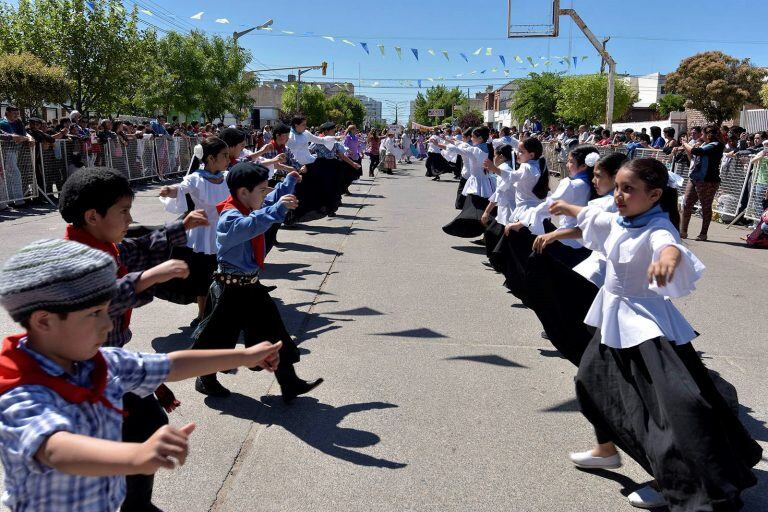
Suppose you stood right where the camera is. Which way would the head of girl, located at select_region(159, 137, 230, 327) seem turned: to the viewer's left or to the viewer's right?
to the viewer's right

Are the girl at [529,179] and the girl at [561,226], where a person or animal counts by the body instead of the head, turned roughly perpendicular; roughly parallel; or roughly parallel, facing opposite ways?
roughly parallel

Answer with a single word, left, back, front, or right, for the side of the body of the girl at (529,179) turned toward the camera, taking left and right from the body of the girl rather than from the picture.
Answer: left

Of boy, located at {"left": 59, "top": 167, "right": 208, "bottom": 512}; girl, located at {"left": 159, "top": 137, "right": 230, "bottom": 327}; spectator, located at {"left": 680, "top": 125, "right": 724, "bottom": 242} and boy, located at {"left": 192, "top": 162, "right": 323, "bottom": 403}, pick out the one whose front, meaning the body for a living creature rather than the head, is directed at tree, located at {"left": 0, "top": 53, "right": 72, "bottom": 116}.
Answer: the spectator

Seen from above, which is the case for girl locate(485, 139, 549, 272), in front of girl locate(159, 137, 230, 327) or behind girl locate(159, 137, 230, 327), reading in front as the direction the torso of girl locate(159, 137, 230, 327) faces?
in front

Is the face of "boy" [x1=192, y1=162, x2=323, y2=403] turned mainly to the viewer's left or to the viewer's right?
to the viewer's right

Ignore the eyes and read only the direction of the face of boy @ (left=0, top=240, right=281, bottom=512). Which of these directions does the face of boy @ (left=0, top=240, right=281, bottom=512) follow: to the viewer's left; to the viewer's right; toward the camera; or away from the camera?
to the viewer's right

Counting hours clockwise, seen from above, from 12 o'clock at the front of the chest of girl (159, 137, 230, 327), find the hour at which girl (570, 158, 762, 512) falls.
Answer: girl (570, 158, 762, 512) is roughly at 2 o'clock from girl (159, 137, 230, 327).

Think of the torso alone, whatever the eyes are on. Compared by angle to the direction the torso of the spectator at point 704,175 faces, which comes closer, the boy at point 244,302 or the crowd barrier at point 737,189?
the boy

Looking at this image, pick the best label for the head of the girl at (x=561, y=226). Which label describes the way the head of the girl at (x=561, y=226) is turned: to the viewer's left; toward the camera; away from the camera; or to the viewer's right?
to the viewer's left

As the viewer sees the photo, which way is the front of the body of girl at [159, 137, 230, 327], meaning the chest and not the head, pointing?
to the viewer's right

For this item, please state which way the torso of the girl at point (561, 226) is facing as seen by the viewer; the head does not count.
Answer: to the viewer's left

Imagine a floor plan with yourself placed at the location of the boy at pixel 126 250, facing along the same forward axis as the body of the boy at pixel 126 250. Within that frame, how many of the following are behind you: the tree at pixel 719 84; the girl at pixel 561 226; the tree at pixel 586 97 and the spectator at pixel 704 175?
0

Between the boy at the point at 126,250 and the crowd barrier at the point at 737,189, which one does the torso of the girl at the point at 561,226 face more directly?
the boy

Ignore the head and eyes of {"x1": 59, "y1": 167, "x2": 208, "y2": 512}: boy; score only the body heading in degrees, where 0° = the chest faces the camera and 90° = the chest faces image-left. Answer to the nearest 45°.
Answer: approximately 270°

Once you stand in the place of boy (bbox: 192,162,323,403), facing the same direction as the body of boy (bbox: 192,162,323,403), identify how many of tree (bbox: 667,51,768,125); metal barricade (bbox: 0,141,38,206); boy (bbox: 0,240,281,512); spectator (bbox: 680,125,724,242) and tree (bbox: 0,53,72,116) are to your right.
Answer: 1
